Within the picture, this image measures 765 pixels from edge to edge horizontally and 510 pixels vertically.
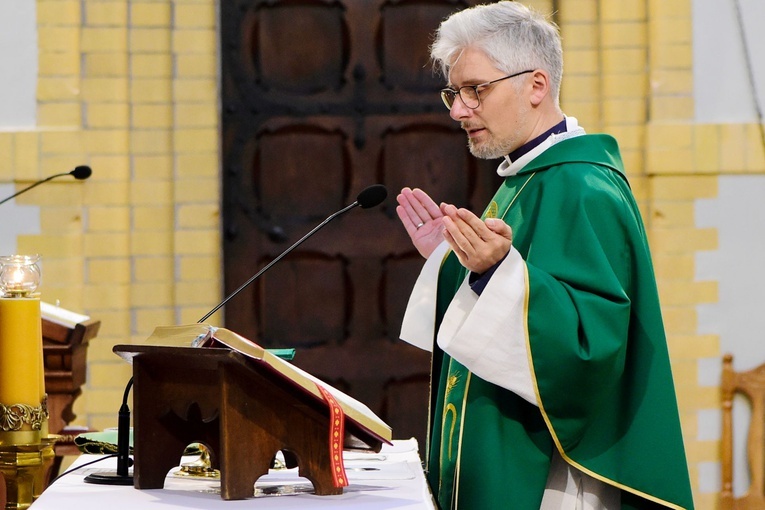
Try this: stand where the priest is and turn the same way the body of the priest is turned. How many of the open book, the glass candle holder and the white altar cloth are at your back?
0

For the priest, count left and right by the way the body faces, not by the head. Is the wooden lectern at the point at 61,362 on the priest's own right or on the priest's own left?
on the priest's own right

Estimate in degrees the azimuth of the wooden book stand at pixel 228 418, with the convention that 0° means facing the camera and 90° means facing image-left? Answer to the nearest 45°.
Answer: approximately 225°

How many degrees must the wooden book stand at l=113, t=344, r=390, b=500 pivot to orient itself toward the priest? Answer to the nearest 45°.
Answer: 0° — it already faces them

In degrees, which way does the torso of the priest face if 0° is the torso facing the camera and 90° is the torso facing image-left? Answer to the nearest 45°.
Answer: approximately 45°

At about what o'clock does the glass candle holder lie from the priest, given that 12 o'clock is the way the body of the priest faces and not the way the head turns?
The glass candle holder is roughly at 1 o'clock from the priest.

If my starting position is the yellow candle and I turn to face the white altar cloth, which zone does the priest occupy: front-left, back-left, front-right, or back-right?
front-left

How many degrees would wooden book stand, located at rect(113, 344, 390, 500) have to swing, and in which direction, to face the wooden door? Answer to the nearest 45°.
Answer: approximately 45° to its left

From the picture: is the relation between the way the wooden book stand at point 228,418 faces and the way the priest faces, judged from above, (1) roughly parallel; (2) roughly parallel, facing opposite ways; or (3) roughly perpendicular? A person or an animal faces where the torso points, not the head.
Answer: roughly parallel, facing opposite ways

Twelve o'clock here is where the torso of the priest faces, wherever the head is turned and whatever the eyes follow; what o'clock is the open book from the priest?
The open book is roughly at 12 o'clock from the priest.

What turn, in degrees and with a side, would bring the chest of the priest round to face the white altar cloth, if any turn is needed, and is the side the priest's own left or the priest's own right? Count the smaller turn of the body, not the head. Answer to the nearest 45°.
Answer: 0° — they already face it

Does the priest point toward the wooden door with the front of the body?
no

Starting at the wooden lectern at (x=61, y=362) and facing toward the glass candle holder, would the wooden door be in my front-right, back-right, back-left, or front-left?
back-left
